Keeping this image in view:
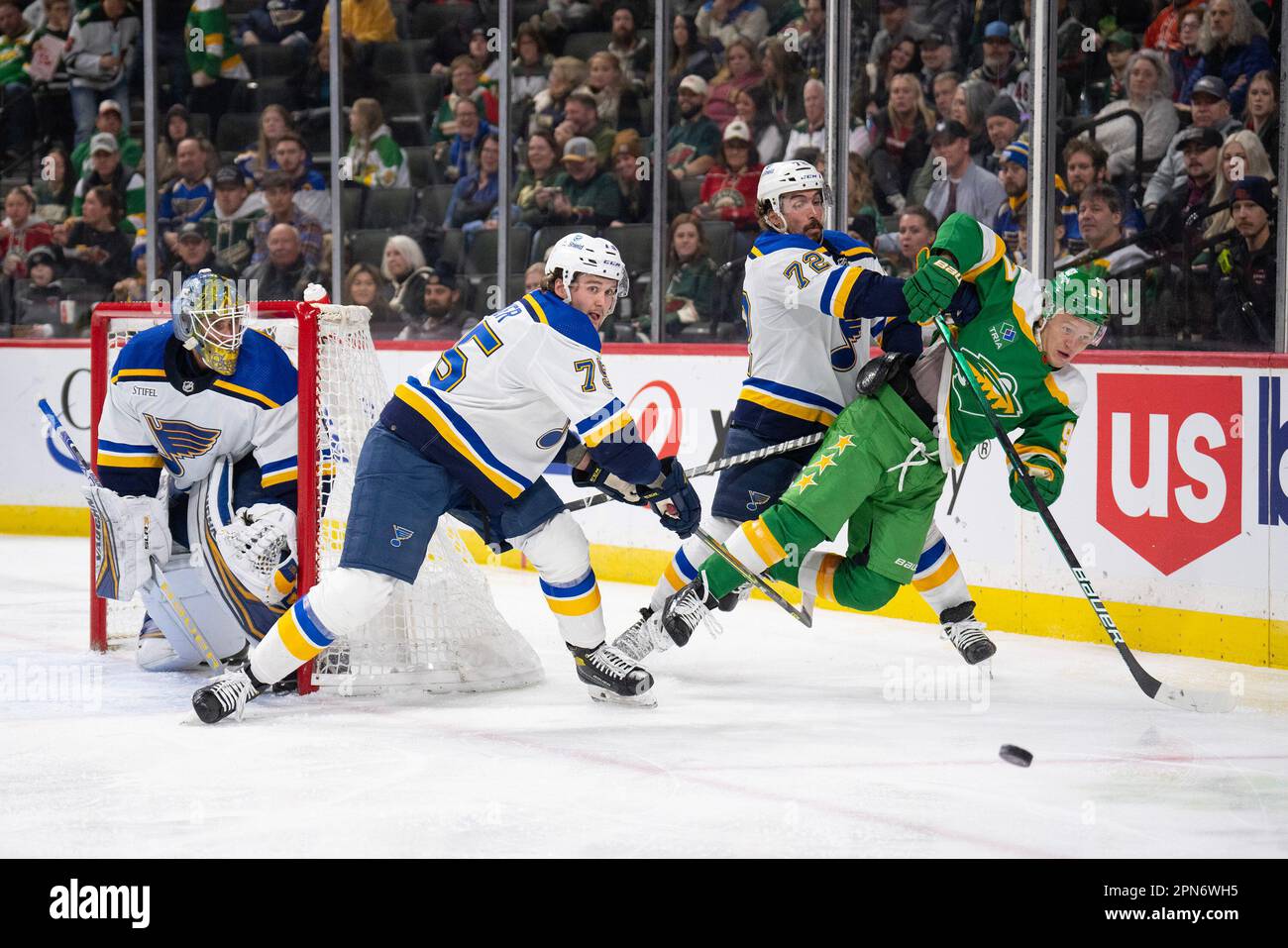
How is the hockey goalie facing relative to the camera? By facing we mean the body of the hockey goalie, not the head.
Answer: toward the camera

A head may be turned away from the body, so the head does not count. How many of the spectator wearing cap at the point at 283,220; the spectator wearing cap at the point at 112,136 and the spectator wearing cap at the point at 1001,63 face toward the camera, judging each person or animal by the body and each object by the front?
3

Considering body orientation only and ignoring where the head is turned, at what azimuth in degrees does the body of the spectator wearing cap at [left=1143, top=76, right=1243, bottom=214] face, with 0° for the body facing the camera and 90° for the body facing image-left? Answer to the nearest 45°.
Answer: approximately 45°

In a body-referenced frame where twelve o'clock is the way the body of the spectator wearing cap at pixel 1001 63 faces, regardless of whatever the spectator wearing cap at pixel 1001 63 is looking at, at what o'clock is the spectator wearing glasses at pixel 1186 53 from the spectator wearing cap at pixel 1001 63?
the spectator wearing glasses at pixel 1186 53 is roughly at 10 o'clock from the spectator wearing cap at pixel 1001 63.

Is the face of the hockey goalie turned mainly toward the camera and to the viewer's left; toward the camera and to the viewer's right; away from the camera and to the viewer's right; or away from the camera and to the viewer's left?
toward the camera and to the viewer's right

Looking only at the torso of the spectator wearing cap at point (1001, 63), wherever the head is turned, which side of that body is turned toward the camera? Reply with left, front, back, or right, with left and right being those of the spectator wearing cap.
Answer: front

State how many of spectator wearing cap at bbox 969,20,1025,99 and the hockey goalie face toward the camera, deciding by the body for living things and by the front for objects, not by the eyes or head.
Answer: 2

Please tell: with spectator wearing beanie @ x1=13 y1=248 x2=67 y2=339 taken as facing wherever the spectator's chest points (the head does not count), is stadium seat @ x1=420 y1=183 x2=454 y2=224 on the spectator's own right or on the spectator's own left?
on the spectator's own left

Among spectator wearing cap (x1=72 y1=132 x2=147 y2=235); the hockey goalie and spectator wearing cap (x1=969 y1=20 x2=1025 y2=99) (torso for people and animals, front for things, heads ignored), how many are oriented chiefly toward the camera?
3

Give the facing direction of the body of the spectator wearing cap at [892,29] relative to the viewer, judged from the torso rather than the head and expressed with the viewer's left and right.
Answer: facing the viewer and to the left of the viewer

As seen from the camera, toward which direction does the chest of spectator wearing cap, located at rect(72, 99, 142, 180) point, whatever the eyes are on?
toward the camera

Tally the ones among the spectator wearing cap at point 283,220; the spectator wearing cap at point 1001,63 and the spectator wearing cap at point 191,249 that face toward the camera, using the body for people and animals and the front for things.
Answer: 3

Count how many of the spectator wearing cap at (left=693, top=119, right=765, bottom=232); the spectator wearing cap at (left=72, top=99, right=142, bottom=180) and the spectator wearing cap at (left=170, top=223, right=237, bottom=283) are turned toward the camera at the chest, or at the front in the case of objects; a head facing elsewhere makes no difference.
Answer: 3

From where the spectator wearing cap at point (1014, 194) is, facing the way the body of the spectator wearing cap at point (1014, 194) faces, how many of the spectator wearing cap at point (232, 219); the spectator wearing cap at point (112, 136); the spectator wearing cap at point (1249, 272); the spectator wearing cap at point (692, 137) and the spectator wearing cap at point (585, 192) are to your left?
1
